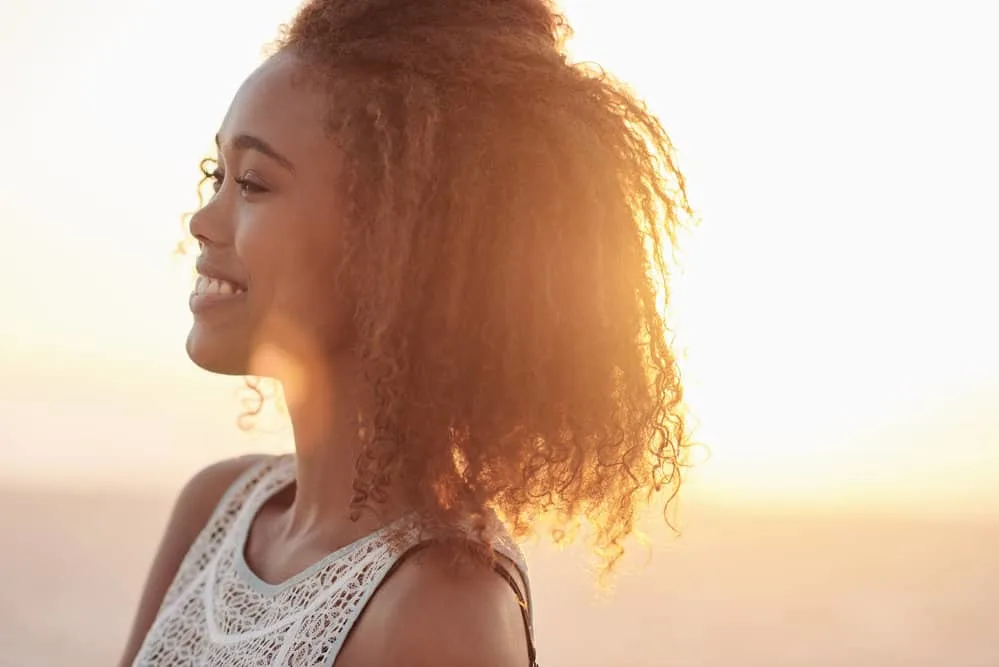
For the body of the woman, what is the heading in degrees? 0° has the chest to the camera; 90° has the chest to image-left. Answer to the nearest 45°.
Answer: approximately 45°

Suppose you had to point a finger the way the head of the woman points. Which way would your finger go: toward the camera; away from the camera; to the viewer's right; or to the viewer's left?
to the viewer's left
